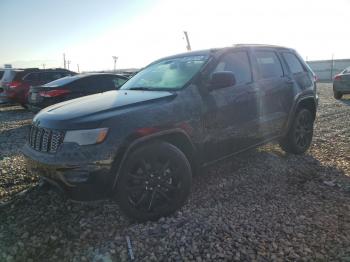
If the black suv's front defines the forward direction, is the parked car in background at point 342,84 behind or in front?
behind

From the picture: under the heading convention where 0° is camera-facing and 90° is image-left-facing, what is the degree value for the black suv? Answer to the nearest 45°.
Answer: approximately 45°

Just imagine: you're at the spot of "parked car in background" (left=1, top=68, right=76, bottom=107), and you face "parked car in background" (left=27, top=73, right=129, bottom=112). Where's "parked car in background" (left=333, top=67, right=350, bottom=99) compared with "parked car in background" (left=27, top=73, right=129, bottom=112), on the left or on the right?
left

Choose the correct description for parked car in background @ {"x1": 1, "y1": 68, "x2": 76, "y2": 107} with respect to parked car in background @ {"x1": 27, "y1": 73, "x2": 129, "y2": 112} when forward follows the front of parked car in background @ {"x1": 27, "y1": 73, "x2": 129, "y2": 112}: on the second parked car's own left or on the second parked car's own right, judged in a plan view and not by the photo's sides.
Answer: on the second parked car's own left

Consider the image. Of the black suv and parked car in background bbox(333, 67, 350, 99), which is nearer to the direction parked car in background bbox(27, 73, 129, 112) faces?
the parked car in background

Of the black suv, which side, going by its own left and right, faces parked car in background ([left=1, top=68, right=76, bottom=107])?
right

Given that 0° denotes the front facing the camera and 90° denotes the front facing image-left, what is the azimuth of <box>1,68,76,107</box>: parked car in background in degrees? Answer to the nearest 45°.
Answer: approximately 225°

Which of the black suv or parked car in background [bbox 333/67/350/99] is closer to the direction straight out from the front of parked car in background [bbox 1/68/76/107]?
the parked car in background

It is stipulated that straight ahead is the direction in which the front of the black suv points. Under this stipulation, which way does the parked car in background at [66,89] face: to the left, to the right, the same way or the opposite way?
the opposite way

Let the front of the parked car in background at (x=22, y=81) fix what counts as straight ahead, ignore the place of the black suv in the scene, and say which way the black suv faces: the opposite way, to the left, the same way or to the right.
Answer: the opposite way

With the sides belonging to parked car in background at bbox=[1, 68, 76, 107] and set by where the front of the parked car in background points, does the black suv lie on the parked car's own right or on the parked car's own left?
on the parked car's own right

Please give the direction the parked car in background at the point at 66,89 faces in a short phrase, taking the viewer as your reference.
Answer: facing away from the viewer and to the right of the viewer
